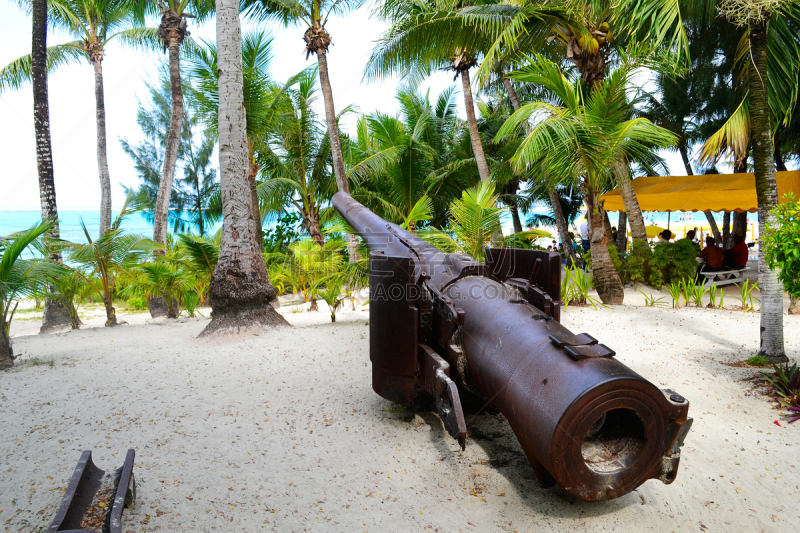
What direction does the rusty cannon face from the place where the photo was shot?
facing away from the viewer and to the left of the viewer

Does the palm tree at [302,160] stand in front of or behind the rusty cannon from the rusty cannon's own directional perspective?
in front

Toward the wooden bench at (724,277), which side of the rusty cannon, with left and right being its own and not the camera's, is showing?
right

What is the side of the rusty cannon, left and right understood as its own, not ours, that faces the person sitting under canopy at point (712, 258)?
right

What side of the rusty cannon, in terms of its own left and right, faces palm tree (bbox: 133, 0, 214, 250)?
front

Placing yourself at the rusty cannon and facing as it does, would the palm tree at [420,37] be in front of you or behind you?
in front

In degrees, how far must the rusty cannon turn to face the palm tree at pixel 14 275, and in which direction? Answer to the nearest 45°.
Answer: approximately 45° to its left

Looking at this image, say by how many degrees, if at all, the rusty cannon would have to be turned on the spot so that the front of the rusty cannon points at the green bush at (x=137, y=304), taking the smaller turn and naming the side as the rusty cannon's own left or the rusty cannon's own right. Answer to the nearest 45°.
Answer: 0° — it already faces it

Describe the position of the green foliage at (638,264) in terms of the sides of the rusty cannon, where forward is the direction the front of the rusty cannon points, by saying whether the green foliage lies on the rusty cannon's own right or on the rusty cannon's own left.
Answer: on the rusty cannon's own right

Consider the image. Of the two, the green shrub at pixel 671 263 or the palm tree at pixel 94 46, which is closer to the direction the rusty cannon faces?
the palm tree

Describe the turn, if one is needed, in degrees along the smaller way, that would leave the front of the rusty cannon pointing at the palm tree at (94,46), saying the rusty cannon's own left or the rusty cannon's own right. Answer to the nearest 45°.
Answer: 0° — it already faces it

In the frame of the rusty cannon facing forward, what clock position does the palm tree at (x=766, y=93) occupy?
The palm tree is roughly at 3 o'clock from the rusty cannon.

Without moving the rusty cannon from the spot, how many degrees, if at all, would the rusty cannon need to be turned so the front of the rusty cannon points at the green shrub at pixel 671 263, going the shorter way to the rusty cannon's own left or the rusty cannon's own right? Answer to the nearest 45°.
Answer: approximately 45° to the rusty cannon's own right

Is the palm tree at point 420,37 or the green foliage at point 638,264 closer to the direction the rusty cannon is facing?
the palm tree
